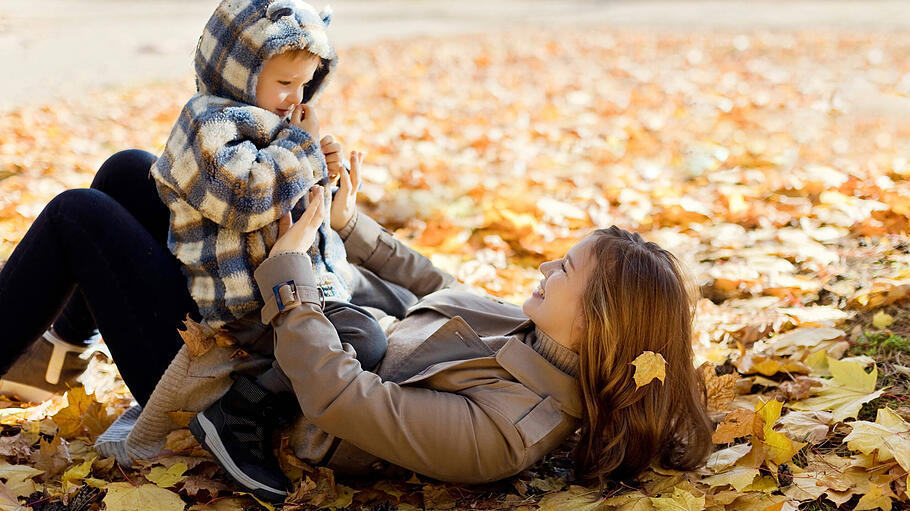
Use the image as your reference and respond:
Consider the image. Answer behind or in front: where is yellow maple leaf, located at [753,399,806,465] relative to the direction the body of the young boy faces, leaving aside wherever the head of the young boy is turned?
in front

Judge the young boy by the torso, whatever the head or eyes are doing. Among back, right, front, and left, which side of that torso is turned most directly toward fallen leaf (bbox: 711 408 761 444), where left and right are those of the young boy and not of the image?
front

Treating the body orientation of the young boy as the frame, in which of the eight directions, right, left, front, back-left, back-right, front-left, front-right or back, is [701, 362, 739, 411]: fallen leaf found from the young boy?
front

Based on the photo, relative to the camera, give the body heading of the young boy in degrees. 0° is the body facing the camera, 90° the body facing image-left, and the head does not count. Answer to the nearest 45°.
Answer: approximately 270°

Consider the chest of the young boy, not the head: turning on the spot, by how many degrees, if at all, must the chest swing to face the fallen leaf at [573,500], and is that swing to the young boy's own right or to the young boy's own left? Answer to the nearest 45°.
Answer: approximately 45° to the young boy's own right

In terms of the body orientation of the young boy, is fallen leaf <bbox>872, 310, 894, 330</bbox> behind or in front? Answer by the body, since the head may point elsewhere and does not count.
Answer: in front

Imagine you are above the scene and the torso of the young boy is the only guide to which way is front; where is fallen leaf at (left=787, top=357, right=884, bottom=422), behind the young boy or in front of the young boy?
in front

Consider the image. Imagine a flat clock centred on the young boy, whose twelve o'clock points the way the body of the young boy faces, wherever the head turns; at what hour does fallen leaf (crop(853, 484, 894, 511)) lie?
The fallen leaf is roughly at 1 o'clock from the young boy.
